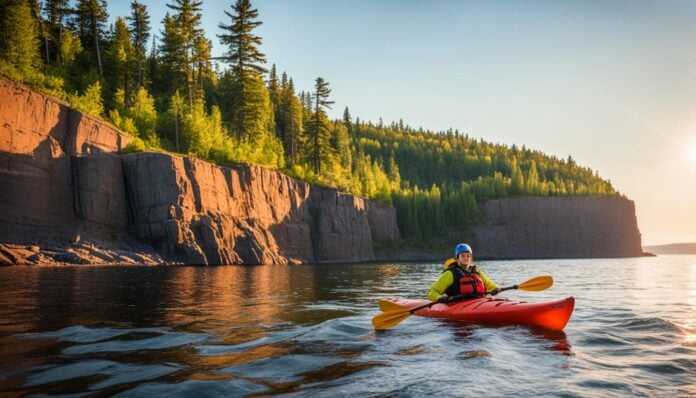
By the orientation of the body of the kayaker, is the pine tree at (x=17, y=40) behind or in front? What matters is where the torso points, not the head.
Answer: behind

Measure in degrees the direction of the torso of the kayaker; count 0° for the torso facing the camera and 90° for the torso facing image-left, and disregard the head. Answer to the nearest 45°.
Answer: approximately 315°

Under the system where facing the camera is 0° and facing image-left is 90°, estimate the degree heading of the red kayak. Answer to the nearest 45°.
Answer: approximately 315°

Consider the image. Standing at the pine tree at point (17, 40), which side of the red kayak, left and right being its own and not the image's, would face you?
back
